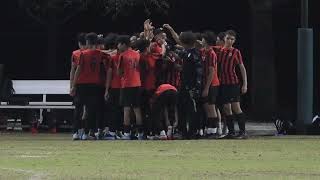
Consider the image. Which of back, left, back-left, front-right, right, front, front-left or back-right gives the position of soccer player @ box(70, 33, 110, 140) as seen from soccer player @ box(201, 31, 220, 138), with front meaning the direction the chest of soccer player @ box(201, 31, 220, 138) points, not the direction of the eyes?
front

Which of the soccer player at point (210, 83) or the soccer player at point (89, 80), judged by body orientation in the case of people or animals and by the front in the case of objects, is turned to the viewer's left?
the soccer player at point (210, 83)

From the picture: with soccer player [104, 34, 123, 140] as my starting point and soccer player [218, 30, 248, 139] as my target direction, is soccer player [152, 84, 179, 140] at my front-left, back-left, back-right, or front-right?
front-right

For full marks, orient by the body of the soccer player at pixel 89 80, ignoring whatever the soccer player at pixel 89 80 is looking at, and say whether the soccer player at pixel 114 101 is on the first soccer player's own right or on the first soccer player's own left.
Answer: on the first soccer player's own right

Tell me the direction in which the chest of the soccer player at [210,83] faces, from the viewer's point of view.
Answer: to the viewer's left

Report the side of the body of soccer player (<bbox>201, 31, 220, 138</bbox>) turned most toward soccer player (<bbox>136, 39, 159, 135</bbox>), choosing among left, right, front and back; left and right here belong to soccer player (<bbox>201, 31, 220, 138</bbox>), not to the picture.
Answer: front

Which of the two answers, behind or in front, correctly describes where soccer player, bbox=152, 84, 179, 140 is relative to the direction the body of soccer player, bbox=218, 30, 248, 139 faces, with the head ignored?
in front

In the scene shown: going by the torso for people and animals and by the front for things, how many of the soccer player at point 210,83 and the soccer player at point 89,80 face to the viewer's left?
1

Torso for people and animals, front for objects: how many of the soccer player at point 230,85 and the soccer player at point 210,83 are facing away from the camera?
0
